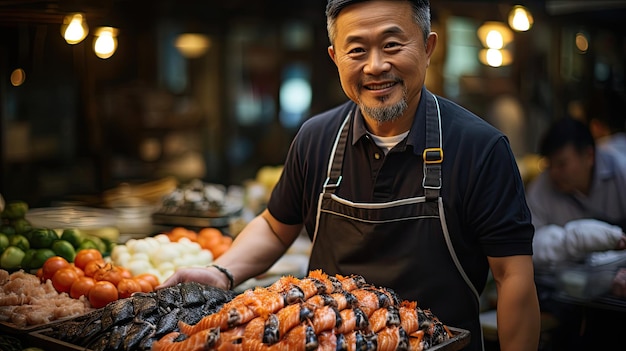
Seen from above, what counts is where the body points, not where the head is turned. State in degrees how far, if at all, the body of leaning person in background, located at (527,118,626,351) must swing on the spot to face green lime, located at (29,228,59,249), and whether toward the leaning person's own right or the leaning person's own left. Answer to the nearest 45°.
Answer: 0° — they already face it

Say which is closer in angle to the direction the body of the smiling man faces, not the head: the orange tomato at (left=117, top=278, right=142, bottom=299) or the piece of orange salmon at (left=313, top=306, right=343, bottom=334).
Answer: the piece of orange salmon

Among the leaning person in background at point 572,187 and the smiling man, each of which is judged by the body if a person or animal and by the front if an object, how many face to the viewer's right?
0

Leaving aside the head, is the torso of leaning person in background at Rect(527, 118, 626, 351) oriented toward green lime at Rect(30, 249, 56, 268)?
yes

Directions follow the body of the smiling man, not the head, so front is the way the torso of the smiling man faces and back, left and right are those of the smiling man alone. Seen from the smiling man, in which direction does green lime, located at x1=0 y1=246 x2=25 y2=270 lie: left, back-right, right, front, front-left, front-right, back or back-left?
front-right

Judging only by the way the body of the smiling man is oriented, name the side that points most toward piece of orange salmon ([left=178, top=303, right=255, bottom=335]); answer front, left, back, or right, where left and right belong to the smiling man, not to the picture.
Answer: front

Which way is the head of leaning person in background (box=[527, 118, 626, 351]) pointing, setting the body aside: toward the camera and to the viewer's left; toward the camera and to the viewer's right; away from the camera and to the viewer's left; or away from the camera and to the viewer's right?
toward the camera and to the viewer's left

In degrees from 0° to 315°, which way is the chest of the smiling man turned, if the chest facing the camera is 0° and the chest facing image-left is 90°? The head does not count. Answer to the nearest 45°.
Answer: approximately 45°

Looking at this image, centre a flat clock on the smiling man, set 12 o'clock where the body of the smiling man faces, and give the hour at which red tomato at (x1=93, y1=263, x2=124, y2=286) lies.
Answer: The red tomato is roughly at 2 o'clock from the smiling man.

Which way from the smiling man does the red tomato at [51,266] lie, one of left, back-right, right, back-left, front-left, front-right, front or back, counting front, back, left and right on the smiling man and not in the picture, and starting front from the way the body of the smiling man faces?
front-right

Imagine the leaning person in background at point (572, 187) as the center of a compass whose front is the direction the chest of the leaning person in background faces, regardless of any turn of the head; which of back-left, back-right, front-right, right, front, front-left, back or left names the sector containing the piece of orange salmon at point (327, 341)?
front-left

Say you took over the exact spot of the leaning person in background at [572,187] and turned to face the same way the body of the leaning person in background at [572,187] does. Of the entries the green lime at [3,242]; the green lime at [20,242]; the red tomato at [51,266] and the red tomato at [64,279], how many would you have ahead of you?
4

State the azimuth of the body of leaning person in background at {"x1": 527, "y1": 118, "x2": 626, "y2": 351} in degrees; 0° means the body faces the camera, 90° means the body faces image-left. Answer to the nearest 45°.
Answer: approximately 45°
